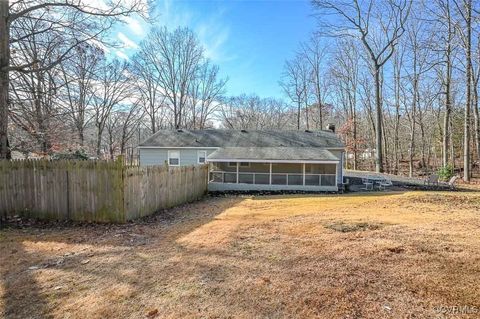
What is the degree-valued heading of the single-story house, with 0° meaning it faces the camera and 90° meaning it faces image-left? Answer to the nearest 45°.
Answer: approximately 180°

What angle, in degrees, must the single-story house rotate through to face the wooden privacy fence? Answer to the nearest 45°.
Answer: approximately 135° to its left
